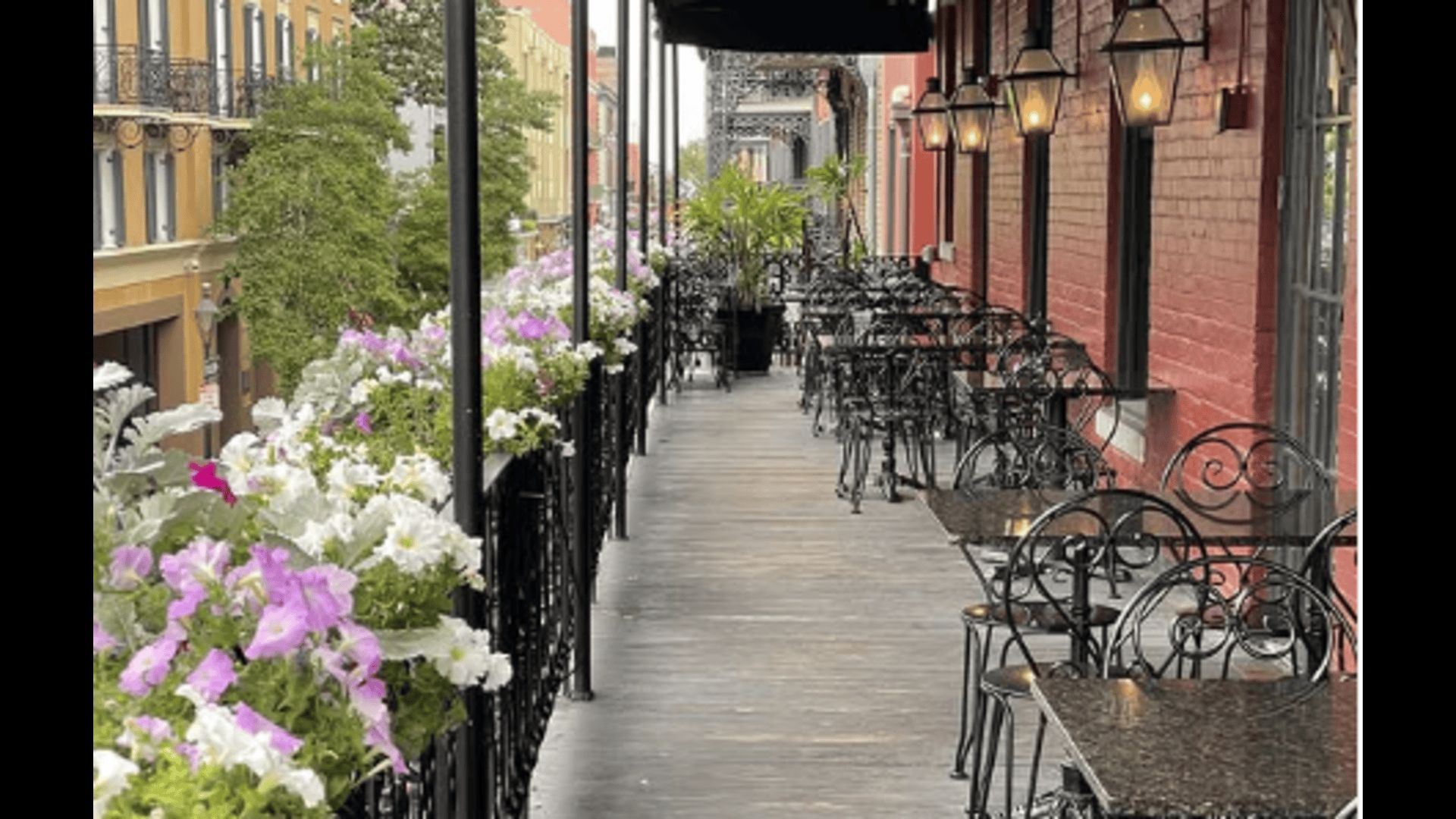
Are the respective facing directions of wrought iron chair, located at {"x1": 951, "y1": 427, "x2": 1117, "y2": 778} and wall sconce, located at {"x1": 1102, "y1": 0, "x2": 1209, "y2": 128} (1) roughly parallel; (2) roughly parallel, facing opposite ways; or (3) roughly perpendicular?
roughly perpendicular

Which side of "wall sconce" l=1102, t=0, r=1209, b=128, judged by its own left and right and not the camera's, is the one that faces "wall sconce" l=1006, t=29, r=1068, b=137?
right

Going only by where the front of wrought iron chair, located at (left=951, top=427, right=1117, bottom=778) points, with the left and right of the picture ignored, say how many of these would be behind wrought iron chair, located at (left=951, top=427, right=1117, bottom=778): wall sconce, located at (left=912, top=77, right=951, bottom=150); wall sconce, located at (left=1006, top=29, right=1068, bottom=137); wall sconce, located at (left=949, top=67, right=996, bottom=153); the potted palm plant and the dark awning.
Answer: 5

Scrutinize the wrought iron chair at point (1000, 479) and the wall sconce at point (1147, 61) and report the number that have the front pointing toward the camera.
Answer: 1

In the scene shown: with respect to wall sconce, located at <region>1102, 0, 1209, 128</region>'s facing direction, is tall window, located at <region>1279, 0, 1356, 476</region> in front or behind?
behind

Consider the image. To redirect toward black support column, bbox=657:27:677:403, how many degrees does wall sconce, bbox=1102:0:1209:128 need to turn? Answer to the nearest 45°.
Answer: approximately 45° to its right

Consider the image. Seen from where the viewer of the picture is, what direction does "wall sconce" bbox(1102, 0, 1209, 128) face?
facing to the left of the viewer

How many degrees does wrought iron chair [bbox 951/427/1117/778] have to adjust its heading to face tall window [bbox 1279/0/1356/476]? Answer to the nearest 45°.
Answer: approximately 135° to its left

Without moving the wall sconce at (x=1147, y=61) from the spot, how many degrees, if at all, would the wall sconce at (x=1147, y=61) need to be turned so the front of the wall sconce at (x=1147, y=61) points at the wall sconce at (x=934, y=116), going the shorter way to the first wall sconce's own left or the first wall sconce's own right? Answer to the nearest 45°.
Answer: approximately 90° to the first wall sconce's own right

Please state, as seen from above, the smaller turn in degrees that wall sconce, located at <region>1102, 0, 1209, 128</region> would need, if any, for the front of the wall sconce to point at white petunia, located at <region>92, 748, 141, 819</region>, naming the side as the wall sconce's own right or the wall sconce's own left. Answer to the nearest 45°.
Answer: approximately 90° to the wall sconce's own left

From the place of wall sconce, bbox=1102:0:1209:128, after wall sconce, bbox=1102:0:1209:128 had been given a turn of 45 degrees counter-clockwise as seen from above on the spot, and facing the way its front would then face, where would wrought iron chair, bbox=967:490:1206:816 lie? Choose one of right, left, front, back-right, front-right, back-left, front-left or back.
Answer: front-left
